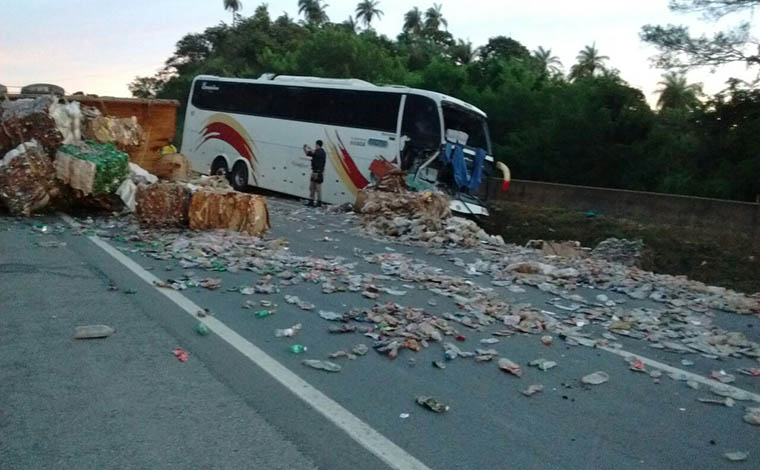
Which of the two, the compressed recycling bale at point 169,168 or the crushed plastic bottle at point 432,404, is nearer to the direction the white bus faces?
the crushed plastic bottle

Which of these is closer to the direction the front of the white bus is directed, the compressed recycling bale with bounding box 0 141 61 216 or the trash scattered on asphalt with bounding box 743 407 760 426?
the trash scattered on asphalt

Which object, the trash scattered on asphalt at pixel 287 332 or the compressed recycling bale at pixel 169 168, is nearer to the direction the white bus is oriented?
the trash scattered on asphalt

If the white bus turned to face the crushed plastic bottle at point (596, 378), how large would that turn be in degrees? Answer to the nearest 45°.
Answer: approximately 45° to its right

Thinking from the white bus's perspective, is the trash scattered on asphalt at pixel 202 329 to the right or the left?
on its right

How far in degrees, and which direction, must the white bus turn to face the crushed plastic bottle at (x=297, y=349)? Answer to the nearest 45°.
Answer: approximately 45° to its right

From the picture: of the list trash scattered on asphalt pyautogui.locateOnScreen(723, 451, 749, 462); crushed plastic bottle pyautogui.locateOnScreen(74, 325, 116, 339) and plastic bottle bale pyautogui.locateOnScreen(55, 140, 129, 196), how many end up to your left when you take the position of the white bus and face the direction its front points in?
0

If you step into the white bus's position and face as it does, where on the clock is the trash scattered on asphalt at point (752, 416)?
The trash scattered on asphalt is roughly at 1 o'clock from the white bus.

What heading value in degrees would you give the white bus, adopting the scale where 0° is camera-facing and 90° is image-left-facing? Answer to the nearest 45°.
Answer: approximately 315°

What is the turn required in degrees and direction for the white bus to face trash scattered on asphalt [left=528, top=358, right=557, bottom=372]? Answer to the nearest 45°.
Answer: approximately 45° to its right

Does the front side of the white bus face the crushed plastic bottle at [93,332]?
no

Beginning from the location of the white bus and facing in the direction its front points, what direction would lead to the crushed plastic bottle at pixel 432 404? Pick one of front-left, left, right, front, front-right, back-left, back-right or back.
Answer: front-right

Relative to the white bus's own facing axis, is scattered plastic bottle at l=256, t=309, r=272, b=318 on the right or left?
on its right
